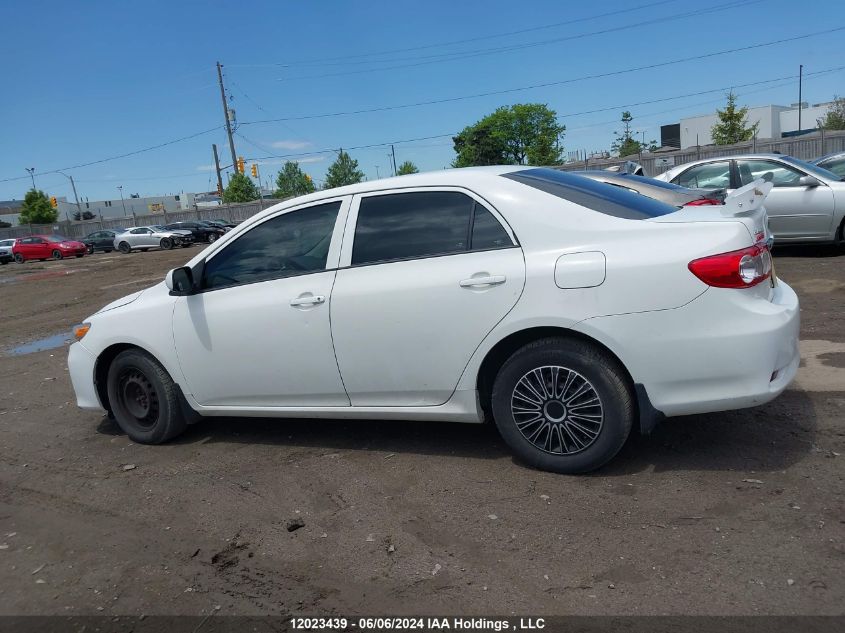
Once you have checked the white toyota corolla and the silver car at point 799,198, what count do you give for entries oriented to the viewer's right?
1

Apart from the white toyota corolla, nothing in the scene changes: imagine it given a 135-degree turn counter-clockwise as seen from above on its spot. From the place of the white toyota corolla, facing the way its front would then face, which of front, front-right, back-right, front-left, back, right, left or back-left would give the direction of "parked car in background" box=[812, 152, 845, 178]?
back-left

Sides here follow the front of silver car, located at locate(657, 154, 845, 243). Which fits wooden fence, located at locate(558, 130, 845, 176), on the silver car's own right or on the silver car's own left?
on the silver car's own left

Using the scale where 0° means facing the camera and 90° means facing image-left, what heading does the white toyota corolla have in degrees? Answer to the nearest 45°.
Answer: approximately 135°

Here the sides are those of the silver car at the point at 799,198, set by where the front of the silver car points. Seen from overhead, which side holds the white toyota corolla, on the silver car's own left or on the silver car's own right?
on the silver car's own right

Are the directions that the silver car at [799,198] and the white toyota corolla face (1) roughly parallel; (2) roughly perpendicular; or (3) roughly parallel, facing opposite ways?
roughly parallel, facing opposite ways

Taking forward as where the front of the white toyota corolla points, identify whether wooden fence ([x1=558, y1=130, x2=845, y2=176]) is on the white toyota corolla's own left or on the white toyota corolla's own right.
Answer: on the white toyota corolla's own right

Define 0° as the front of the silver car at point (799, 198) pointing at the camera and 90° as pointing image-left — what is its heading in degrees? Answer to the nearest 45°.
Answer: approximately 270°

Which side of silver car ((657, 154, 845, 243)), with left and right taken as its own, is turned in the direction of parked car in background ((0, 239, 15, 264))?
back

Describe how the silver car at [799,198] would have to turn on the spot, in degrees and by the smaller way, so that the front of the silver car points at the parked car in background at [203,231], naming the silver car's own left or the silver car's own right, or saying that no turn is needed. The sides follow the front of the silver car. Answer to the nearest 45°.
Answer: approximately 135° to the silver car's own left

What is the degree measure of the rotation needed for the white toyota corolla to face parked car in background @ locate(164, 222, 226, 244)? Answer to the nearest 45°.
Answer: approximately 45° to its right

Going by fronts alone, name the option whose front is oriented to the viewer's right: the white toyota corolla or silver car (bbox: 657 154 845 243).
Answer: the silver car
